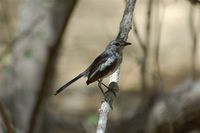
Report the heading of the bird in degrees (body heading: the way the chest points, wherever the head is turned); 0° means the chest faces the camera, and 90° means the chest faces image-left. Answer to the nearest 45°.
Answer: approximately 270°

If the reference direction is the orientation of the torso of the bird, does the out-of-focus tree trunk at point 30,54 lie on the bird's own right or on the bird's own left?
on the bird's own left
